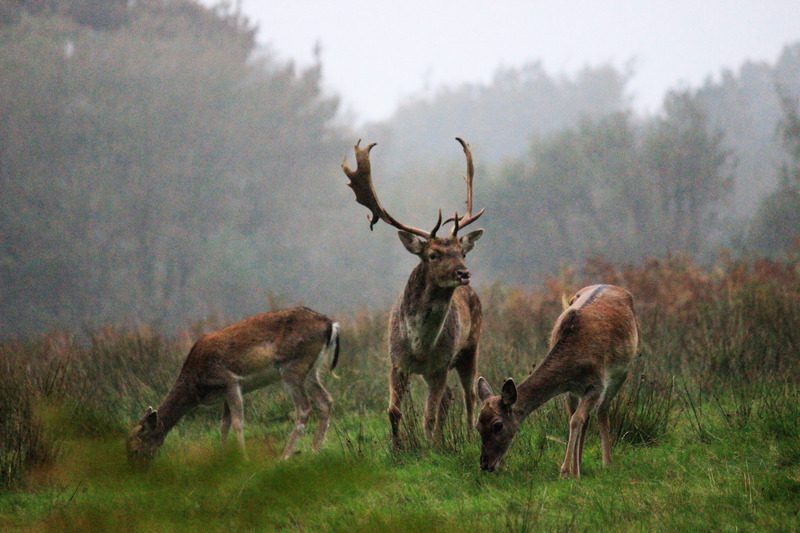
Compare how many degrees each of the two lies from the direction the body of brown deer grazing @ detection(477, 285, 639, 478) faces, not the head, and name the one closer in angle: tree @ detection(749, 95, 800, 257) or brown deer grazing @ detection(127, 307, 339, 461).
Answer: the brown deer grazing

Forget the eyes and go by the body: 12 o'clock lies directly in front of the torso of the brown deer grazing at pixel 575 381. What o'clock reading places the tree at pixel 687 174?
The tree is roughly at 5 o'clock from the brown deer grazing.

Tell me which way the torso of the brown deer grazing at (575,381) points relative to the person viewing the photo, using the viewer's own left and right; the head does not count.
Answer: facing the viewer and to the left of the viewer

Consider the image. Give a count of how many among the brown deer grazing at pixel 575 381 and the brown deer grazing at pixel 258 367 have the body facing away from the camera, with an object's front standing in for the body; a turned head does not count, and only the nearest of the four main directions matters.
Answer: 0

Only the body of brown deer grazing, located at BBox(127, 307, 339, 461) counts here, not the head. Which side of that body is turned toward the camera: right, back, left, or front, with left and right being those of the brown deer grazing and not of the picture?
left

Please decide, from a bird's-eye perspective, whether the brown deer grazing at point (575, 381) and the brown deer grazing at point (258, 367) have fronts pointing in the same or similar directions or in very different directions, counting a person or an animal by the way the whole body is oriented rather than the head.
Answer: same or similar directions

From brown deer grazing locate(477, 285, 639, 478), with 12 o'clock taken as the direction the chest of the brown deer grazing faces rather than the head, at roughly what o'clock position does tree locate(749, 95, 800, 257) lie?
The tree is roughly at 5 o'clock from the brown deer grazing.

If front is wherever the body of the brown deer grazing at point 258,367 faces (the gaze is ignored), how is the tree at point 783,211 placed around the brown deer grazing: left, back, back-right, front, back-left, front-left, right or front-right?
back-right

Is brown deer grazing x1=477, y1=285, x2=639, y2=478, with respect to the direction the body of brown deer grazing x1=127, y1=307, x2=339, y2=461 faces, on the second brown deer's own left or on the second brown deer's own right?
on the second brown deer's own left

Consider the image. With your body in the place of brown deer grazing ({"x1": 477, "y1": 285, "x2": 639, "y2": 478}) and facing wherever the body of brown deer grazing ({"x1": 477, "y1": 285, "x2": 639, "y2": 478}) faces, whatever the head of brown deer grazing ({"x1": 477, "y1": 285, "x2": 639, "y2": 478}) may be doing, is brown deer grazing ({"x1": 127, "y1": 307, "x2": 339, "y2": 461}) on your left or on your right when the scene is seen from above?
on your right
